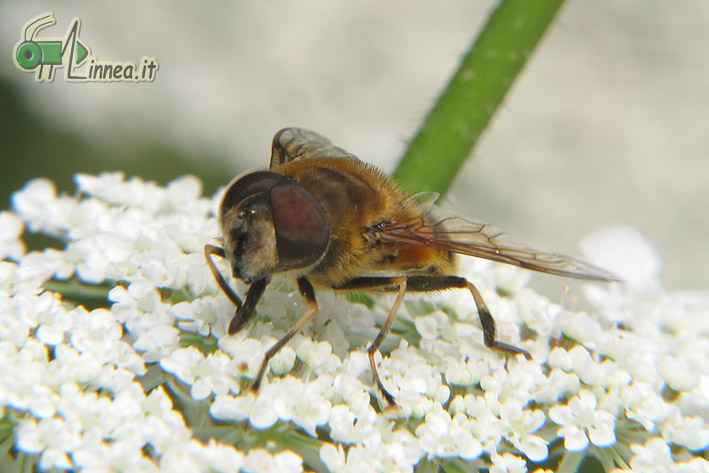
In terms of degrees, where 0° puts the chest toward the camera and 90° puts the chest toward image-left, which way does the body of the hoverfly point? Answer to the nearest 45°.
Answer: approximately 45°

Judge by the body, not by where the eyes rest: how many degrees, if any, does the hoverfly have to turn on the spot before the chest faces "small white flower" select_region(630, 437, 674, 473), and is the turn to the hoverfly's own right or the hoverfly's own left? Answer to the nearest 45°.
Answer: approximately 135° to the hoverfly's own left
